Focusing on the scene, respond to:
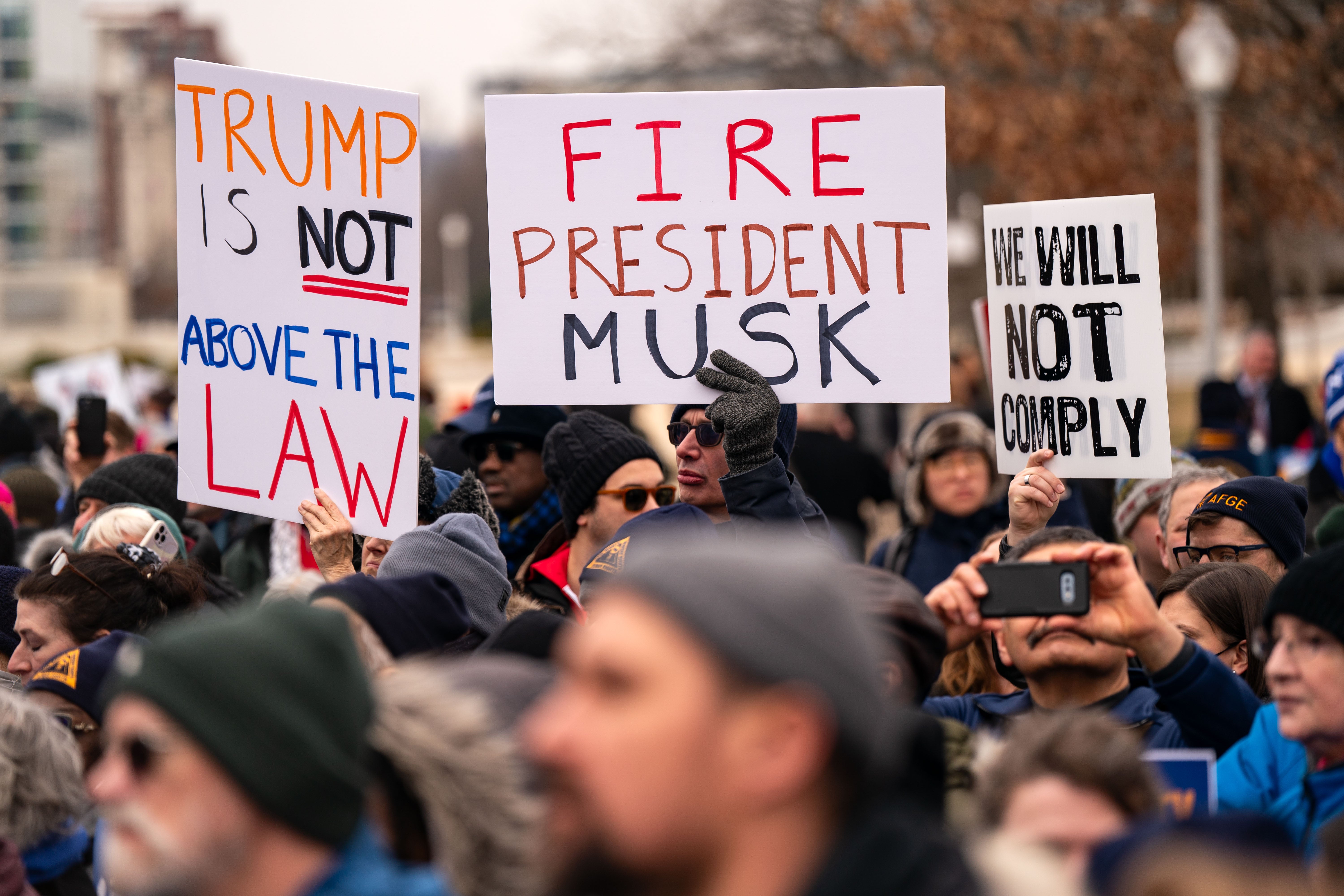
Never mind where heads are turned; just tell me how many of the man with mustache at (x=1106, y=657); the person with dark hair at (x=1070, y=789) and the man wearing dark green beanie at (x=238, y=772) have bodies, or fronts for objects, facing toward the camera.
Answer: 2

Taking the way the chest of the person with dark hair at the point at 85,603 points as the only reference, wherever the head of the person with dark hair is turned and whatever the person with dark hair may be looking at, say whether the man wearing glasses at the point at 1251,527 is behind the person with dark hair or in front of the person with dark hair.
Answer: behind

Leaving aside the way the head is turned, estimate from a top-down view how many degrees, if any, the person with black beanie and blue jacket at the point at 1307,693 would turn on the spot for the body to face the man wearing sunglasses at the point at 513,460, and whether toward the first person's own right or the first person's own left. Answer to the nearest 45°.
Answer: approximately 90° to the first person's own right

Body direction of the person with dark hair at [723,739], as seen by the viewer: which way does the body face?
to the viewer's left

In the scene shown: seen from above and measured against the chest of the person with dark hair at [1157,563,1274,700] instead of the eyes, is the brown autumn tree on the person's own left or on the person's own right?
on the person's own right

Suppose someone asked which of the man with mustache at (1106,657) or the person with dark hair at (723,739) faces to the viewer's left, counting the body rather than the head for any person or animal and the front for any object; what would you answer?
the person with dark hair

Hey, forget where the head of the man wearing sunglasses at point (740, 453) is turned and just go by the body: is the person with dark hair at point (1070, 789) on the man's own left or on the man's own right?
on the man's own left

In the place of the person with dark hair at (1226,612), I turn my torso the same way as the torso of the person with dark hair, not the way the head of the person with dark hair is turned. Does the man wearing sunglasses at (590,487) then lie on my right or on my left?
on my right

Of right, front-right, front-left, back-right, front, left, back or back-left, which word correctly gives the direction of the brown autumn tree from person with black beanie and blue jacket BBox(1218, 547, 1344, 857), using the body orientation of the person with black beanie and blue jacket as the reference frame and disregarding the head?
back-right

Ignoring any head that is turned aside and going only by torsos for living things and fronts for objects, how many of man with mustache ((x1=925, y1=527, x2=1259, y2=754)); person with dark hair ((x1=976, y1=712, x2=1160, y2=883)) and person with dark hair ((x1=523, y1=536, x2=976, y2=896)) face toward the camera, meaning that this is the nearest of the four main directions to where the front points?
2

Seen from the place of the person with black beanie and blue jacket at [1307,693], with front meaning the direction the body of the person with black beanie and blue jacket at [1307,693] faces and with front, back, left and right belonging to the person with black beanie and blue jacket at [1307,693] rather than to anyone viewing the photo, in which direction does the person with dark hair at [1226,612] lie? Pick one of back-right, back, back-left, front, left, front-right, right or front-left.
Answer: back-right
